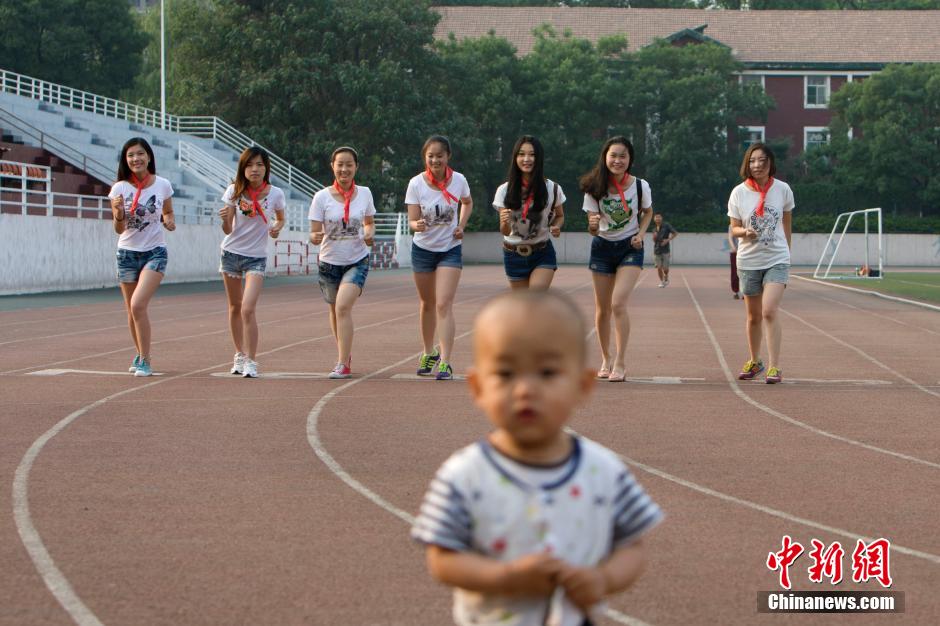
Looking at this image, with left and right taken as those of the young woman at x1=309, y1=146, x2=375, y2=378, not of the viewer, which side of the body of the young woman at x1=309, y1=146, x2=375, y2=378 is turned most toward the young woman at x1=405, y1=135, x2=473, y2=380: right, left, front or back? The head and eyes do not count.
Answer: left

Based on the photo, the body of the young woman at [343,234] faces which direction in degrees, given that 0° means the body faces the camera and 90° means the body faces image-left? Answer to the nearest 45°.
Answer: approximately 0°

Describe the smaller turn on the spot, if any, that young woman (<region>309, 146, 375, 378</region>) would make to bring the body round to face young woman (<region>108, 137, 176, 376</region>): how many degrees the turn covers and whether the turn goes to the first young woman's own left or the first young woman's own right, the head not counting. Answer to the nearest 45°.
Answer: approximately 90° to the first young woman's own right

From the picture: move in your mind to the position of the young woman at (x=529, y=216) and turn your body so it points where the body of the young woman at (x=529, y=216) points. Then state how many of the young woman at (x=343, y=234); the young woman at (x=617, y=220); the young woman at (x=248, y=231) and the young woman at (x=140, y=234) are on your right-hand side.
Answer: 3

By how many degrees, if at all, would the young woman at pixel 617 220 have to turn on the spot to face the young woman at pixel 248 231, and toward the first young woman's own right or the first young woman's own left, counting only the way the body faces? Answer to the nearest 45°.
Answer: approximately 90° to the first young woman's own right

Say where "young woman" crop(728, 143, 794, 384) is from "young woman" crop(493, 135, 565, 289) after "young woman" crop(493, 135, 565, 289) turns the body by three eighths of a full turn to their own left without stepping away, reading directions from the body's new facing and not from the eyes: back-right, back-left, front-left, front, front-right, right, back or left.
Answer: front-right

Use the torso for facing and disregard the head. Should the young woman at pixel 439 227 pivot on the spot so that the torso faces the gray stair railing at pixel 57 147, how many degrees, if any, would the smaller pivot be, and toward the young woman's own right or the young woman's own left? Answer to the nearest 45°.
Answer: approximately 180°

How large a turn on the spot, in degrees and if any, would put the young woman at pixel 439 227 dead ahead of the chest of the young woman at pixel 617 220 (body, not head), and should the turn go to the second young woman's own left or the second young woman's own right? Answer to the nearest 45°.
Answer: approximately 90° to the second young woman's own right
